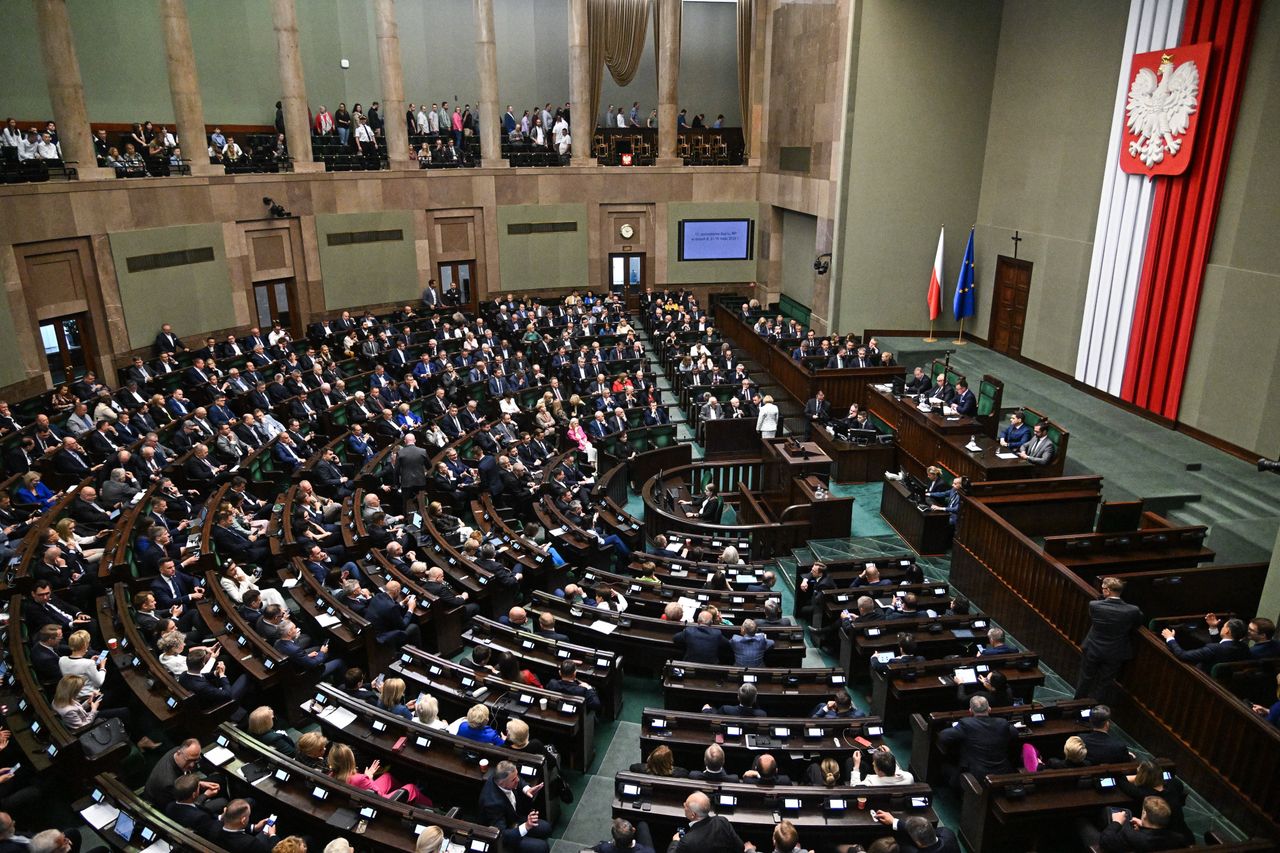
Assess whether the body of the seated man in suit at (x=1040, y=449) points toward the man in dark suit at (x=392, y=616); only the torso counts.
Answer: yes

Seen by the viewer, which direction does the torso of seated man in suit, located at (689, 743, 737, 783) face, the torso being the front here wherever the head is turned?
away from the camera

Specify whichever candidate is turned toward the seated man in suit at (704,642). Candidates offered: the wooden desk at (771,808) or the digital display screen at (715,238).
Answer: the digital display screen

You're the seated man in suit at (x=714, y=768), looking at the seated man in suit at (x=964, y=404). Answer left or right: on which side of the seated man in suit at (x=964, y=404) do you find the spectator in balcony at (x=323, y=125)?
left

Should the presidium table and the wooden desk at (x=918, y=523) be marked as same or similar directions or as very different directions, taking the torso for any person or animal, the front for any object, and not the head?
same or similar directions

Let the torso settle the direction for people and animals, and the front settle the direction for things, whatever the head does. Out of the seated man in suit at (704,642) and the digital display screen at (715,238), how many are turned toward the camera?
1

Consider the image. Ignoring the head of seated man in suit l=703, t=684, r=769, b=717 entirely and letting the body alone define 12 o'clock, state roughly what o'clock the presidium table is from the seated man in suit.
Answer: The presidium table is roughly at 1 o'clock from the seated man in suit.

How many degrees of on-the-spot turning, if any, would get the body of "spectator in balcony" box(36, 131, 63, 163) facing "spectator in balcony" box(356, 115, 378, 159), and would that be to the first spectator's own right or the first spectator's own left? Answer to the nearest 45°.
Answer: approximately 45° to the first spectator's own left

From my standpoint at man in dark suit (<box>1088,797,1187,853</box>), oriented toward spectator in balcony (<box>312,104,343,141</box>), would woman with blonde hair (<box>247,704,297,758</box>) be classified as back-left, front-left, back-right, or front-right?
front-left

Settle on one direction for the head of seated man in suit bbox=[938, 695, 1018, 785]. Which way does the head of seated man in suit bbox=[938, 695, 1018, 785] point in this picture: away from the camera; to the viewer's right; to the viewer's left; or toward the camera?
away from the camera

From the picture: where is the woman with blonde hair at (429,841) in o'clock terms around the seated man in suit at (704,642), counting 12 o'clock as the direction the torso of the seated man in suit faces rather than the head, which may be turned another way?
The woman with blonde hair is roughly at 7 o'clock from the seated man in suit.

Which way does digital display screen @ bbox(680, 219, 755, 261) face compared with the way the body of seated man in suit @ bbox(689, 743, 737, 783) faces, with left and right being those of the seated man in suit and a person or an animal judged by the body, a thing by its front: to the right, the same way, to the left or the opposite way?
the opposite way

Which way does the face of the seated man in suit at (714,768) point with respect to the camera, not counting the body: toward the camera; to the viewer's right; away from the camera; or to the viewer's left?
away from the camera

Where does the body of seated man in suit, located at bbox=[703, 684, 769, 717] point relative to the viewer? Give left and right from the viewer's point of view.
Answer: facing away from the viewer

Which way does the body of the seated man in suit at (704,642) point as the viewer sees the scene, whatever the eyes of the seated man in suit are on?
away from the camera

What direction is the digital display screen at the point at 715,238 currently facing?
toward the camera

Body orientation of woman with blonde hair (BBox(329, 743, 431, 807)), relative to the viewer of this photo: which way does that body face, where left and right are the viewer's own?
facing away from the viewer and to the right of the viewer

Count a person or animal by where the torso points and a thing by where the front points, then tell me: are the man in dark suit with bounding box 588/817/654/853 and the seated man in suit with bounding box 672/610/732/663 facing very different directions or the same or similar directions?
same or similar directions

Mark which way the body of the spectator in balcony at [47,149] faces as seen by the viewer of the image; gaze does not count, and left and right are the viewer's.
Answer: facing the viewer and to the right of the viewer

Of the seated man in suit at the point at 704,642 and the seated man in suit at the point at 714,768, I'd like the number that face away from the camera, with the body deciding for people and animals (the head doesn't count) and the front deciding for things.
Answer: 2

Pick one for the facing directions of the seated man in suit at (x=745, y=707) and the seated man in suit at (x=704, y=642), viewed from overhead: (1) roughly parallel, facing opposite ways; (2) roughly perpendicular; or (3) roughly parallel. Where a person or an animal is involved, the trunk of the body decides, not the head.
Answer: roughly parallel

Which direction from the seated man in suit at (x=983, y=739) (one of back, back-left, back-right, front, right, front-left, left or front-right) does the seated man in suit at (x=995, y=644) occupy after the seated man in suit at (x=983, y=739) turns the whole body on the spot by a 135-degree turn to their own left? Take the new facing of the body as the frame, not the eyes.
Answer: back-right
